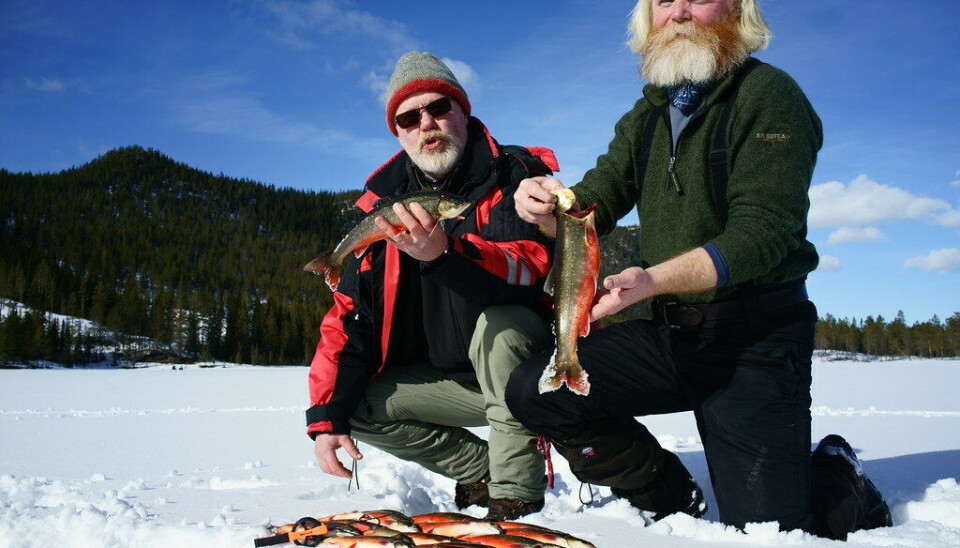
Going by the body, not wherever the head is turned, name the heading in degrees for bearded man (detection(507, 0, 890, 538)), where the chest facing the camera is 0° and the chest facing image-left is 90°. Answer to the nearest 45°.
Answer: approximately 45°

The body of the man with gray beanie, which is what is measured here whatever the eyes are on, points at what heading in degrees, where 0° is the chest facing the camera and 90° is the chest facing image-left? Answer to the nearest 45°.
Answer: approximately 0°

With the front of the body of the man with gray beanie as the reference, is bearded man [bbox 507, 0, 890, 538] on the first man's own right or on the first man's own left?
on the first man's own left

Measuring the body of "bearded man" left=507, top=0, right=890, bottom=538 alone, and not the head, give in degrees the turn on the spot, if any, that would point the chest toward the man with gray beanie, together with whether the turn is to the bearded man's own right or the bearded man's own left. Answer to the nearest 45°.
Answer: approximately 45° to the bearded man's own right
